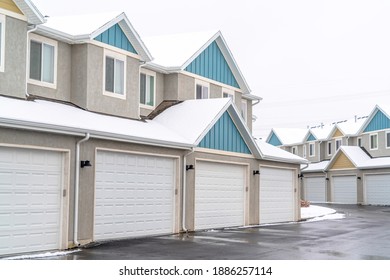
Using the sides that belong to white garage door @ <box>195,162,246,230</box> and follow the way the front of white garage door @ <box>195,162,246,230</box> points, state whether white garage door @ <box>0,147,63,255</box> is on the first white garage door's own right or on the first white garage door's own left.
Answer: on the first white garage door's own right

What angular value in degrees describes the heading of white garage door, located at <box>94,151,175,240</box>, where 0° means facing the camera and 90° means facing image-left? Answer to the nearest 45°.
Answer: approximately 315°

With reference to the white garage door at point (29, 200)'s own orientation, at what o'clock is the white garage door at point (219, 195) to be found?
the white garage door at point (219, 195) is roughly at 9 o'clock from the white garage door at point (29, 200).

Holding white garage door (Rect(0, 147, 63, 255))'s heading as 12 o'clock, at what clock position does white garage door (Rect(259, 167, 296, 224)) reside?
white garage door (Rect(259, 167, 296, 224)) is roughly at 9 o'clock from white garage door (Rect(0, 147, 63, 255)).

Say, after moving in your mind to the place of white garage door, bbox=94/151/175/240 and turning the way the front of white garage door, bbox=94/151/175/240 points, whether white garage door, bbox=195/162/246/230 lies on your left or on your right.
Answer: on your left

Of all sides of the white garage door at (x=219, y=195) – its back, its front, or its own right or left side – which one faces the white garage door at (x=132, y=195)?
right

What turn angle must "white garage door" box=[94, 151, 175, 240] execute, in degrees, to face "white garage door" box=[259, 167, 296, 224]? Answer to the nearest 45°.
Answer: approximately 90° to its left

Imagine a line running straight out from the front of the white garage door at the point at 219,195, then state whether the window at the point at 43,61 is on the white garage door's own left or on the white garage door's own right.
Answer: on the white garage door's own right
